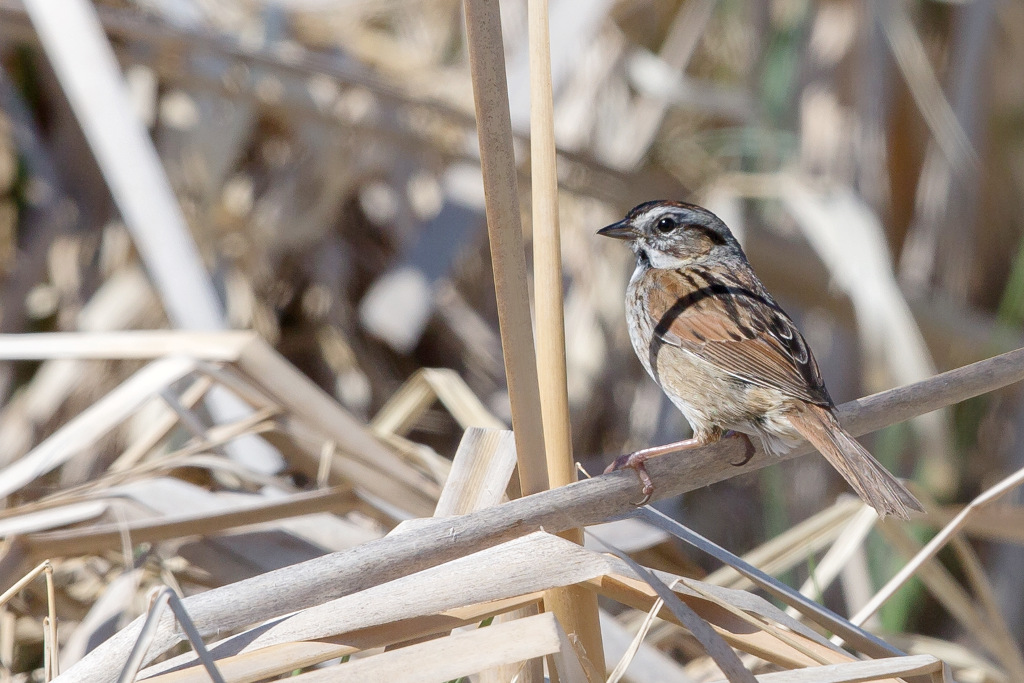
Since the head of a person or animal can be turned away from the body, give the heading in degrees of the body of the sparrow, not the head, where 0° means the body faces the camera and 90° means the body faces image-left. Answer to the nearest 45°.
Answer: approximately 90°
